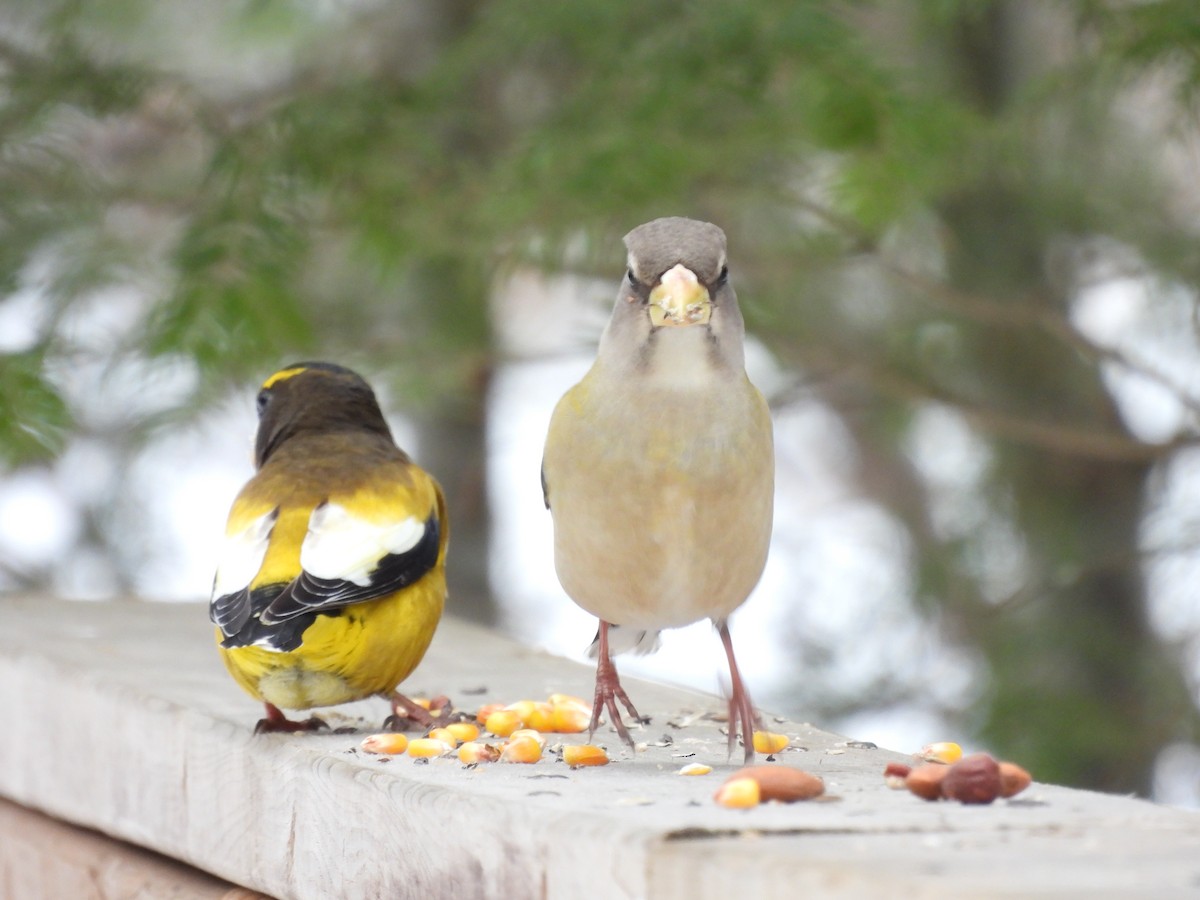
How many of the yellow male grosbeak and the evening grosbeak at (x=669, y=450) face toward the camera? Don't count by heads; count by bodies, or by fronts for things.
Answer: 1

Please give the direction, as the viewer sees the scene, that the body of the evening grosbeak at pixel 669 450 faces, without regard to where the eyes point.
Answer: toward the camera

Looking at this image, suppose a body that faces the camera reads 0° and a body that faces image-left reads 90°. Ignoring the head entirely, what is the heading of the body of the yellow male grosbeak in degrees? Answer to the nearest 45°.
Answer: approximately 225°

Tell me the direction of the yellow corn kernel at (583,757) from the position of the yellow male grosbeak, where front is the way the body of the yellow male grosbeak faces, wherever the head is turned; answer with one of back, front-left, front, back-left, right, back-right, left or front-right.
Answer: right

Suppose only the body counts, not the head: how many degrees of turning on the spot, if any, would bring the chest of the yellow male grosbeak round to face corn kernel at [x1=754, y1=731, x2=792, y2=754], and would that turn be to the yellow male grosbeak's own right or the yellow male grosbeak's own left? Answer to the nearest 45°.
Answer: approximately 45° to the yellow male grosbeak's own right

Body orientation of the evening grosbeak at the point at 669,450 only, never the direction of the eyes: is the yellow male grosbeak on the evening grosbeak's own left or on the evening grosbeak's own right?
on the evening grosbeak's own right
